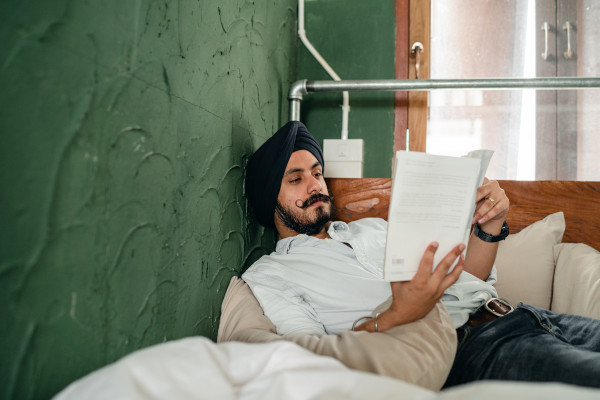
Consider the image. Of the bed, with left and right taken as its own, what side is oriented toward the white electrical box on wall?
back

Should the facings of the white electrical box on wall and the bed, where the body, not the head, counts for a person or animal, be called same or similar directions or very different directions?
same or similar directions

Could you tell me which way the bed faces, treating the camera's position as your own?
facing the viewer

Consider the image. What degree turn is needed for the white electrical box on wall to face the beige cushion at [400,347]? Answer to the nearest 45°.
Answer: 0° — it already faces it

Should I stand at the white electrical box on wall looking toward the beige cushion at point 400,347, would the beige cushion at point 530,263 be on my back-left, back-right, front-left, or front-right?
front-left

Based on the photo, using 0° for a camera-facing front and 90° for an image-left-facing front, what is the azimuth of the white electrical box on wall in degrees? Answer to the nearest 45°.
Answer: approximately 0°

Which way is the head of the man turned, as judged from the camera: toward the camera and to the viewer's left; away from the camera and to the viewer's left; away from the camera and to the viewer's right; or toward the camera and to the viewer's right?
toward the camera and to the viewer's right

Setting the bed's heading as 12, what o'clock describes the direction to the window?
The window is roughly at 7 o'clock from the bed.

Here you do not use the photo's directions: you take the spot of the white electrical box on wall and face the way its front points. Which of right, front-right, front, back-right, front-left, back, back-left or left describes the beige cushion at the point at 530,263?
front-left

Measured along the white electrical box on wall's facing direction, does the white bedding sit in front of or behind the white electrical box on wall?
in front

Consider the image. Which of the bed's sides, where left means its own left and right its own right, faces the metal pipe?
back

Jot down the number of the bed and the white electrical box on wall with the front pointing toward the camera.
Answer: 2

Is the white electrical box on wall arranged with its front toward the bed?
yes
